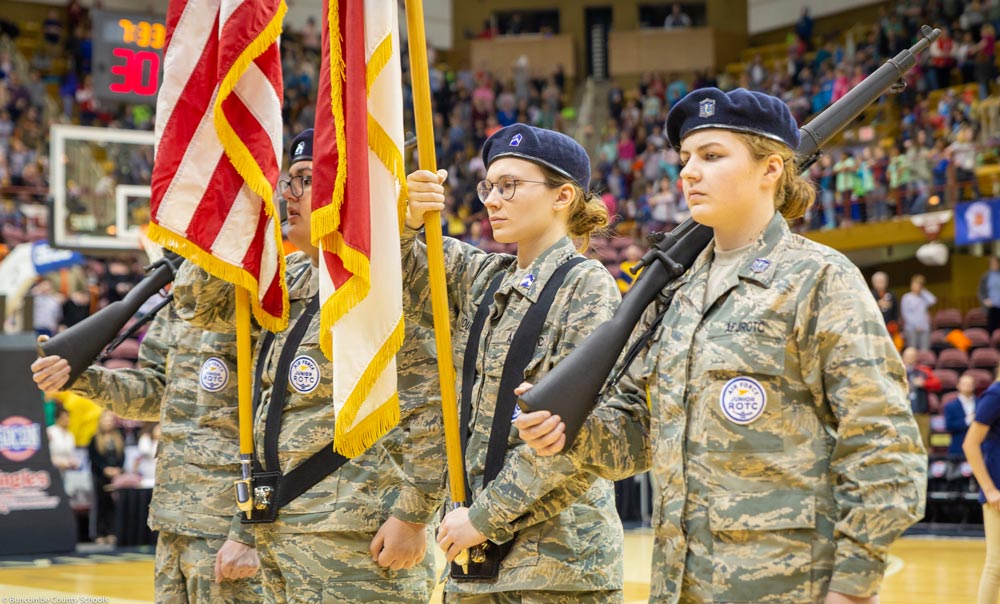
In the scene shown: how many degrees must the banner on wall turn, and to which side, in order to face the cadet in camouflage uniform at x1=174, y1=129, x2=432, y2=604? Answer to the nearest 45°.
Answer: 0° — it already faces them

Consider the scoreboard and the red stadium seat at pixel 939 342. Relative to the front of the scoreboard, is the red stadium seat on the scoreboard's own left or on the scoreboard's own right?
on the scoreboard's own left

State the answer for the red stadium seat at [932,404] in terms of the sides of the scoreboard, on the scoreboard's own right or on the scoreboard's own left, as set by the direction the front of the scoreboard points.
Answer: on the scoreboard's own left

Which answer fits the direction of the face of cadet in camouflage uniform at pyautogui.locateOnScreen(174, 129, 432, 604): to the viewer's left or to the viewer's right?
to the viewer's left

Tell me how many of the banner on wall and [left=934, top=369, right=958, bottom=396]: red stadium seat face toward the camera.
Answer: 2

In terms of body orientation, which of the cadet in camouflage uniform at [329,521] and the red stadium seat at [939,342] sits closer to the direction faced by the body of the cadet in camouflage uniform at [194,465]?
the cadet in camouflage uniform

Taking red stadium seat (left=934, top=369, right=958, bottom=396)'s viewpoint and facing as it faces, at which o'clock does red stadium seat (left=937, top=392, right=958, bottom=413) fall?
red stadium seat (left=937, top=392, right=958, bottom=413) is roughly at 12 o'clock from red stadium seat (left=934, top=369, right=958, bottom=396).

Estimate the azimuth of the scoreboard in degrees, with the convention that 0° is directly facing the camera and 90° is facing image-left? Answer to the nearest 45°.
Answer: approximately 0°
